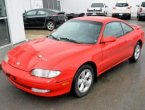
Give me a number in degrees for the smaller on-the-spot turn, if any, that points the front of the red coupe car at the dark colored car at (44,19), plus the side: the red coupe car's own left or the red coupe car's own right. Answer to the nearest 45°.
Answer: approximately 135° to the red coupe car's own right

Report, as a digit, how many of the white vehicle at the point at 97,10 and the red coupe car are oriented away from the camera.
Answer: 0

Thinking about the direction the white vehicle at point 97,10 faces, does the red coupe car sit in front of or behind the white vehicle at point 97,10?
in front

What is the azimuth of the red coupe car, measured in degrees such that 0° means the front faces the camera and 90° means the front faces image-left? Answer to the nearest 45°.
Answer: approximately 45°
